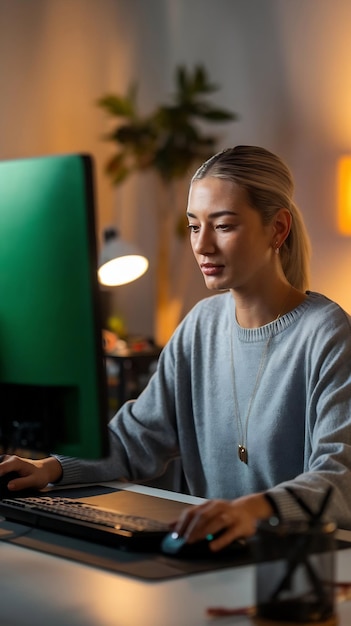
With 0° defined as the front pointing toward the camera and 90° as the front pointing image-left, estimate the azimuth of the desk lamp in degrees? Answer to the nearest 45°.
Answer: approximately 315°

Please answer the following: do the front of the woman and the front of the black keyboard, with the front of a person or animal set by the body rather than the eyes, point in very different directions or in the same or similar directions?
very different directions

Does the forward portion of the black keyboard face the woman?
yes

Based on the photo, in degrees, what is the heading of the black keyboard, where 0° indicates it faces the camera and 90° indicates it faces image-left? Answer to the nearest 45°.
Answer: approximately 225°

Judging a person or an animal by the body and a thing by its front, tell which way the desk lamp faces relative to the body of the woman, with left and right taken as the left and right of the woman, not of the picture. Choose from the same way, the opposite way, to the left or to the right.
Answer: to the left
